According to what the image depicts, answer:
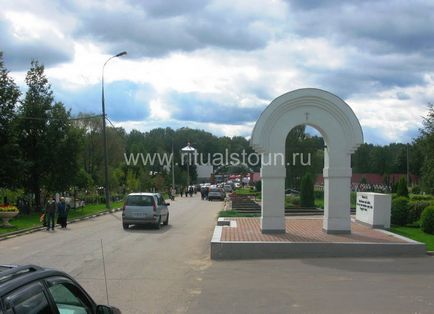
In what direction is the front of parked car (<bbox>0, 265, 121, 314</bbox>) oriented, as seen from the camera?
facing away from the viewer and to the right of the viewer

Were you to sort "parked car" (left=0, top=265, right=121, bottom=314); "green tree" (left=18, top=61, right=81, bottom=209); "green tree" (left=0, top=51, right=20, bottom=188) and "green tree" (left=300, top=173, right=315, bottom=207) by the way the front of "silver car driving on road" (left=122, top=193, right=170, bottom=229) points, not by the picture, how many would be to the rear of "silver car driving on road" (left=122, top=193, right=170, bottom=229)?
1

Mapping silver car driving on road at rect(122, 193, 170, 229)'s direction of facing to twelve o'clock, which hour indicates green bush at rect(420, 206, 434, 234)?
The green bush is roughly at 4 o'clock from the silver car driving on road.

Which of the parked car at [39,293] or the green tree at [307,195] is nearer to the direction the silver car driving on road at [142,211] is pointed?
the green tree

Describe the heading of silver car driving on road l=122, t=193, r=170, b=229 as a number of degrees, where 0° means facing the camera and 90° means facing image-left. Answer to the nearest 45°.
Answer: approximately 180°

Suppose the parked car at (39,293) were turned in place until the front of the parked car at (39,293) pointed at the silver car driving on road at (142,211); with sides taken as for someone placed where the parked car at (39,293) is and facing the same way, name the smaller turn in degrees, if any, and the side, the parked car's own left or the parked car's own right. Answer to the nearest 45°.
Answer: approximately 45° to the parked car's own left

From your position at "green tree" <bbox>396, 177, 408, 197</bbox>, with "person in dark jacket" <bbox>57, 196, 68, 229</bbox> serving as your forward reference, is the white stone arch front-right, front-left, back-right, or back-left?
front-left

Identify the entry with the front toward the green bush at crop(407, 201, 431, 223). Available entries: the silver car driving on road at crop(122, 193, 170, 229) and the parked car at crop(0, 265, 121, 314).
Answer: the parked car at crop(0, 265, 121, 314)

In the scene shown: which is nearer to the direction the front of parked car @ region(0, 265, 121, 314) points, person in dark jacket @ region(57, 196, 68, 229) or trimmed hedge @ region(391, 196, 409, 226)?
the trimmed hedge

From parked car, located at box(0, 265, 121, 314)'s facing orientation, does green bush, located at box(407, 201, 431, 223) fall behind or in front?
in front

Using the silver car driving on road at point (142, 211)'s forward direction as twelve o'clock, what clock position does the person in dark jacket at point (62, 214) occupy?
The person in dark jacket is roughly at 10 o'clock from the silver car driving on road.

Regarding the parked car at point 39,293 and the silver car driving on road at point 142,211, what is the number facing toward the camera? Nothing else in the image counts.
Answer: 0

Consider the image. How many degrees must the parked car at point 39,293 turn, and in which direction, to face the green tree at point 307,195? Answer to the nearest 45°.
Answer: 0° — it already faces it

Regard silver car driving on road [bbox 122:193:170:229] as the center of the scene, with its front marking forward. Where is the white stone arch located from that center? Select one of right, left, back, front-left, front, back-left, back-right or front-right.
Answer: back-right

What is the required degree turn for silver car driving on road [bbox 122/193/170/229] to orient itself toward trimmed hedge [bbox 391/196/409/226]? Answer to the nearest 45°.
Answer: approximately 90° to its right

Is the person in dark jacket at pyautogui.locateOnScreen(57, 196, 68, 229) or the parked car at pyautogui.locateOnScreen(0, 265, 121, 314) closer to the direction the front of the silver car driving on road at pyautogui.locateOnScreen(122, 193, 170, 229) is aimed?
the person in dark jacket

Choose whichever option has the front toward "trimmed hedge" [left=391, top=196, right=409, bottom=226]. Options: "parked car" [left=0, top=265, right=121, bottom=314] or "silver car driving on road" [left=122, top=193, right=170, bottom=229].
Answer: "parked car" [left=0, top=265, right=121, bottom=314]

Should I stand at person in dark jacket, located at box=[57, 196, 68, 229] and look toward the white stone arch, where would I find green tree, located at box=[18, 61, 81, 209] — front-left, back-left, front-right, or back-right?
back-left
